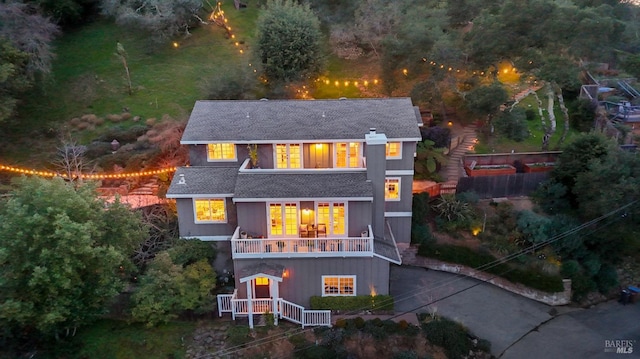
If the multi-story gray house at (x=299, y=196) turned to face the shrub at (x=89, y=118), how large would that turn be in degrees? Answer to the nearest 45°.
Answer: approximately 135° to its right

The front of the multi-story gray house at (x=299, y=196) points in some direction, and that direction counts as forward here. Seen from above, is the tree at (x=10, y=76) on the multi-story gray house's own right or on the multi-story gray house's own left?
on the multi-story gray house's own right

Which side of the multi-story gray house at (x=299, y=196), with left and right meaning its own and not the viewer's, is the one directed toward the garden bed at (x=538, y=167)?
left

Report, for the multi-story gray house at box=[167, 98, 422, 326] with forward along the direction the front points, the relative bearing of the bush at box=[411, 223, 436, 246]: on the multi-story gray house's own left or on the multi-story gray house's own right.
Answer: on the multi-story gray house's own left

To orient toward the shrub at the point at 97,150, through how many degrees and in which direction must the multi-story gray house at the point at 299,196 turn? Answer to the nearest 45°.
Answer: approximately 135° to its right

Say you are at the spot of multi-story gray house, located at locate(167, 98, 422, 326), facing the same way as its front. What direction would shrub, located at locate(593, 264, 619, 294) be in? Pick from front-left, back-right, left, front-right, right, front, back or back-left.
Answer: left

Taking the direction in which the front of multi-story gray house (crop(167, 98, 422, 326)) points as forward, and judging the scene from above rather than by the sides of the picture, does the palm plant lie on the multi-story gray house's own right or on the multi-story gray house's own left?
on the multi-story gray house's own left

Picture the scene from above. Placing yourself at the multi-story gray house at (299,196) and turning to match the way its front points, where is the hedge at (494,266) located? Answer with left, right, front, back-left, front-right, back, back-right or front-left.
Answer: left

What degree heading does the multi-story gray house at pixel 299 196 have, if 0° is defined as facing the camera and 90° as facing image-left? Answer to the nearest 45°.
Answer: approximately 0°

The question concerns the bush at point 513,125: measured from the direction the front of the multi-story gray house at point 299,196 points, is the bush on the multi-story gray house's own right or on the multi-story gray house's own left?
on the multi-story gray house's own left

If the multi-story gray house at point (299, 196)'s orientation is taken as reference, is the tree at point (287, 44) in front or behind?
behind

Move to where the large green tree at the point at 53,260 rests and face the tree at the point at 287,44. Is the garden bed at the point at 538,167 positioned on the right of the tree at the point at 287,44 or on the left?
right

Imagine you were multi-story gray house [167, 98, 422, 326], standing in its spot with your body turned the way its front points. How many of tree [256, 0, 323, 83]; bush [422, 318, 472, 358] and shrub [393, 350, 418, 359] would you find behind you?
1

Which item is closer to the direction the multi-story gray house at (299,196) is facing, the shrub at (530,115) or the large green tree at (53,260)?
the large green tree
